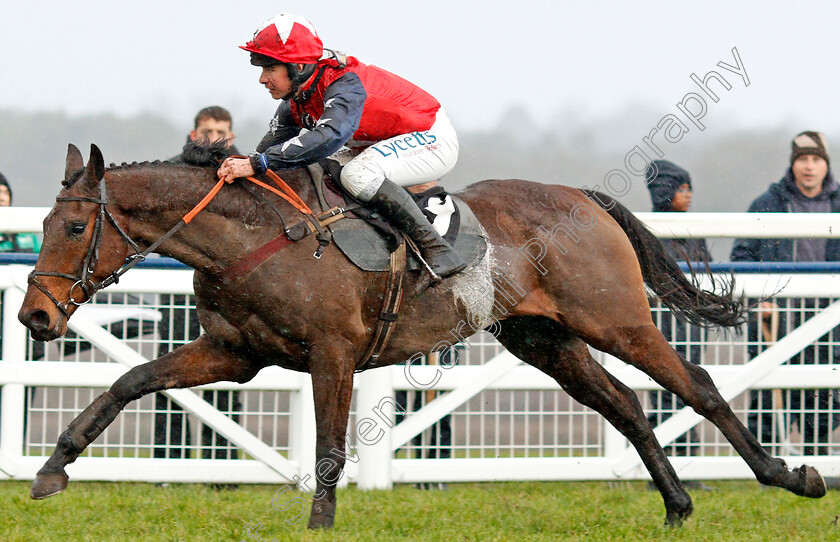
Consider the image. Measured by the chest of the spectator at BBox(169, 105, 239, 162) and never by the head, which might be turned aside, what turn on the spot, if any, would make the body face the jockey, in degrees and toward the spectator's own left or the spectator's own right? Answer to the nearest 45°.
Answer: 0° — they already face them

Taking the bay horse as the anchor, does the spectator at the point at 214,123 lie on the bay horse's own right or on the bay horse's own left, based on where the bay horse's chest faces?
on the bay horse's own right

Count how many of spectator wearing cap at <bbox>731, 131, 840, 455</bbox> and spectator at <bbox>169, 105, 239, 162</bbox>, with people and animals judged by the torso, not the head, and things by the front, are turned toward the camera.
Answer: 2

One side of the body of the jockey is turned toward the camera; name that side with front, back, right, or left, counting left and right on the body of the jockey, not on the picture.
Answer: left

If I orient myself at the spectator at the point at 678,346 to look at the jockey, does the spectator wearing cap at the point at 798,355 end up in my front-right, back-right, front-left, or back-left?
back-left

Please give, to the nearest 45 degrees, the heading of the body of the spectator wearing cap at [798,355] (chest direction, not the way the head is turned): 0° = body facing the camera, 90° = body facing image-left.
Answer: approximately 0°

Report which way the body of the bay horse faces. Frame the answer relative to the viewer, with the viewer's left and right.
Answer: facing to the left of the viewer

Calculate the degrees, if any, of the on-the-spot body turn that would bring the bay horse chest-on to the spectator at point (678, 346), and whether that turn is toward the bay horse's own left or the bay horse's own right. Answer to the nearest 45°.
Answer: approximately 135° to the bay horse's own right
